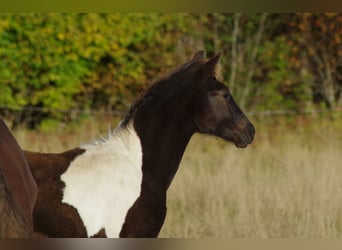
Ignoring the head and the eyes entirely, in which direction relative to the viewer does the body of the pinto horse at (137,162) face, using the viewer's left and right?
facing to the right of the viewer
